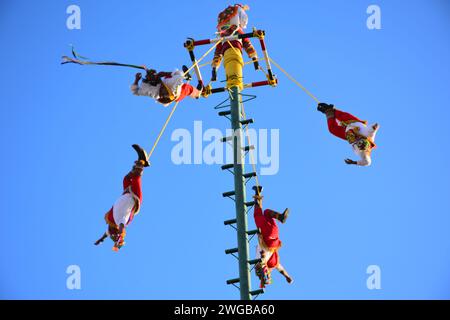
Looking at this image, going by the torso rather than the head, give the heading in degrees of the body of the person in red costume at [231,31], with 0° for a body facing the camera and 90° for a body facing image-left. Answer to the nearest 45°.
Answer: approximately 0°

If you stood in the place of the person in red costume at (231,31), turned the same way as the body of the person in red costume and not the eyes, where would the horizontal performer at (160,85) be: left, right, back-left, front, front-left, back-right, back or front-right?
front-right
